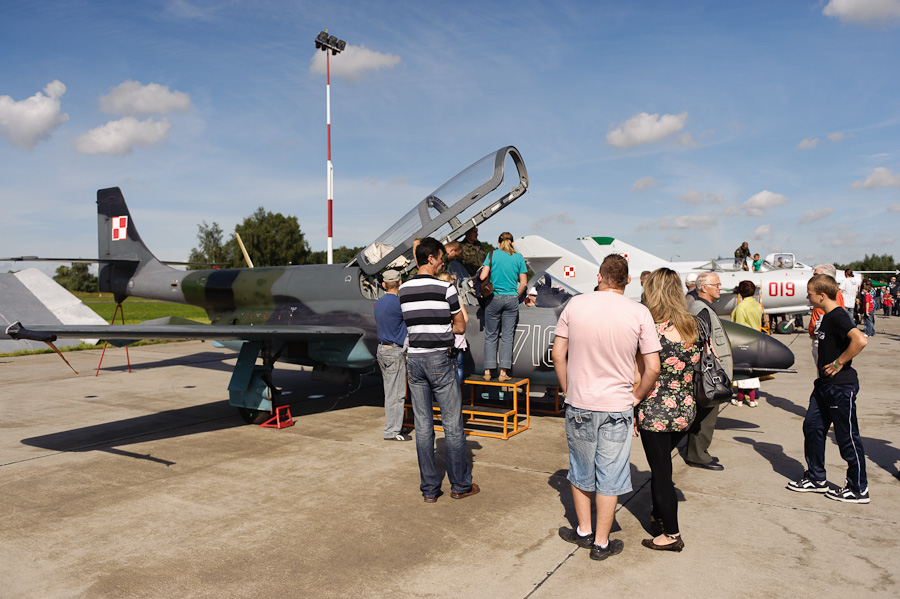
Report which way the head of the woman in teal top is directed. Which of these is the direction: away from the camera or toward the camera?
away from the camera

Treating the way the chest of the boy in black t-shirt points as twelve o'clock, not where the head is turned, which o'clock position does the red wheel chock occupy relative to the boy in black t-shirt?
The red wheel chock is roughly at 12 o'clock from the boy in black t-shirt.

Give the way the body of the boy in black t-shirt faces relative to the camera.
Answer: to the viewer's left

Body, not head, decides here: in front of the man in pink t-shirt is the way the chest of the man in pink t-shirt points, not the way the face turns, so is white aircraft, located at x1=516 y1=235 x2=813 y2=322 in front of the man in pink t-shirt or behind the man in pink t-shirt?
in front

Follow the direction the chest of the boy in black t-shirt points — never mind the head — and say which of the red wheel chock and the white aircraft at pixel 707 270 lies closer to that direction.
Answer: the red wheel chock

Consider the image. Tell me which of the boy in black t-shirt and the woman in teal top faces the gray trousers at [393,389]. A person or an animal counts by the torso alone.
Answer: the boy in black t-shirt

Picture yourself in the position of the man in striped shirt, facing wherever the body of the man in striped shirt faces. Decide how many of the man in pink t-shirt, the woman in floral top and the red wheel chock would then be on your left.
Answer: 1

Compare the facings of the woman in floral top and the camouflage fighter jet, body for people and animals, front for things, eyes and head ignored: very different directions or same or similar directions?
very different directions

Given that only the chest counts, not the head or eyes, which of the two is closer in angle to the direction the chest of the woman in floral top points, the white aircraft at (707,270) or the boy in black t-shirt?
the white aircraft

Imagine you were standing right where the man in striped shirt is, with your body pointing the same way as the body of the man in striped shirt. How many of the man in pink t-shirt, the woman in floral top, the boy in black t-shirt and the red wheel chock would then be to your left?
1

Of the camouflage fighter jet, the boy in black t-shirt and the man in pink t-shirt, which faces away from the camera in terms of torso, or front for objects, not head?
the man in pink t-shirt

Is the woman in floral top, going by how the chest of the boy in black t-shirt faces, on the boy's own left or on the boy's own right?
on the boy's own left

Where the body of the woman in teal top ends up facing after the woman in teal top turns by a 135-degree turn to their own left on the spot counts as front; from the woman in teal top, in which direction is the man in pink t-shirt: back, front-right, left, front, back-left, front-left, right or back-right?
front-left

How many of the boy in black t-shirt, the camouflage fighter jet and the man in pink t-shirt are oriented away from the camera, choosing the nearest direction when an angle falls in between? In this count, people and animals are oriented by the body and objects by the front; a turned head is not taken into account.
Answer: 1

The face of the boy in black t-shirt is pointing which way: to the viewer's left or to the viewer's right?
to the viewer's left

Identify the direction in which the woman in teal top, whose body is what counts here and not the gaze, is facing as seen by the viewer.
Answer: away from the camera

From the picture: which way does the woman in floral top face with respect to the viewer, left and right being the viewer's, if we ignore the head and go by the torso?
facing away from the viewer and to the left of the viewer

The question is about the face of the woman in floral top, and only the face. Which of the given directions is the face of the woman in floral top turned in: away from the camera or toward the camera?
away from the camera

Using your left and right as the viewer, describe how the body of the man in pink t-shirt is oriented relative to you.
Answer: facing away from the viewer
